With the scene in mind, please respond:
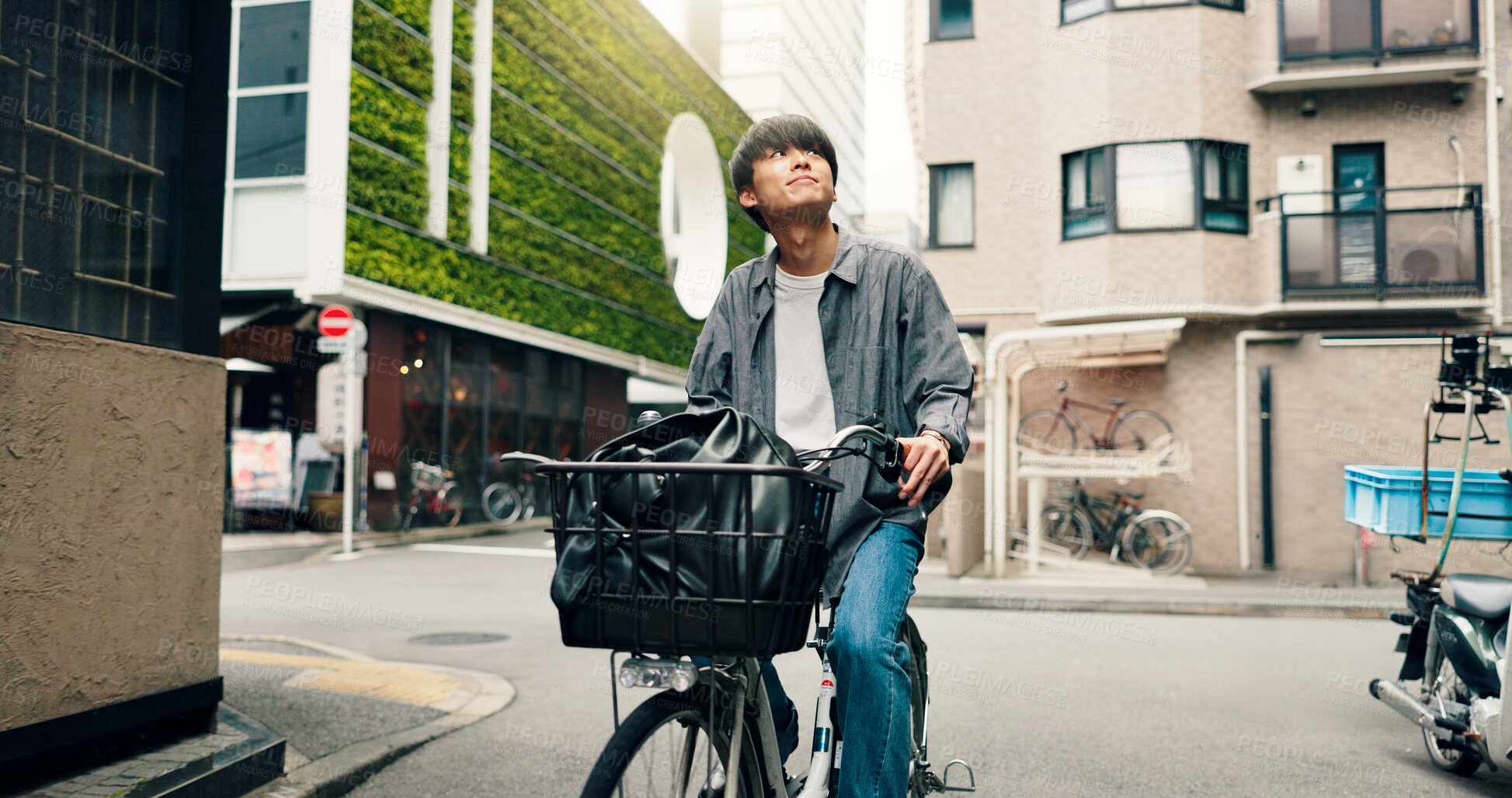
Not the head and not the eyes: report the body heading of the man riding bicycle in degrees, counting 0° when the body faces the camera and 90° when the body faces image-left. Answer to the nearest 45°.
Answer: approximately 45°

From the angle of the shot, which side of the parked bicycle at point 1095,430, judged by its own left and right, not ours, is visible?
left

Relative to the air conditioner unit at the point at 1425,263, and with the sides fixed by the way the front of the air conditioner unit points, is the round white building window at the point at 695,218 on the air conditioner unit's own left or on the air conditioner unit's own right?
on the air conditioner unit's own right

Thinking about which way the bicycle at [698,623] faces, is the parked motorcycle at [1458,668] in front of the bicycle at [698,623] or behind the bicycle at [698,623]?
behind

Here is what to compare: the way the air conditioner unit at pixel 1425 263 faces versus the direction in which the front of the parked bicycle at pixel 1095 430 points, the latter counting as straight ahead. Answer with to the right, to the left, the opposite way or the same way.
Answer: to the left

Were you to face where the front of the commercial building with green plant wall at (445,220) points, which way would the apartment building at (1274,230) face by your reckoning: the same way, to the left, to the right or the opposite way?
to the right

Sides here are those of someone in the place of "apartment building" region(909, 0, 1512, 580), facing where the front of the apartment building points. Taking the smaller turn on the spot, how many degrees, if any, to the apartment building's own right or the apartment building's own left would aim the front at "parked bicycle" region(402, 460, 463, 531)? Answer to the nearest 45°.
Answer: approximately 90° to the apartment building's own right

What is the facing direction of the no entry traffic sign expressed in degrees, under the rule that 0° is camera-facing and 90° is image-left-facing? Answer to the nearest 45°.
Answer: approximately 0°

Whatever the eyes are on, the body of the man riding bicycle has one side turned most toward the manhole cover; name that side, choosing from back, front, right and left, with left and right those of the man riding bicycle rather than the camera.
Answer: right

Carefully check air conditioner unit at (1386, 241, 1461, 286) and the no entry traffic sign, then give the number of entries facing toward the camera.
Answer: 2

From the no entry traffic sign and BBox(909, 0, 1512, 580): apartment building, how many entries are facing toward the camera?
2
